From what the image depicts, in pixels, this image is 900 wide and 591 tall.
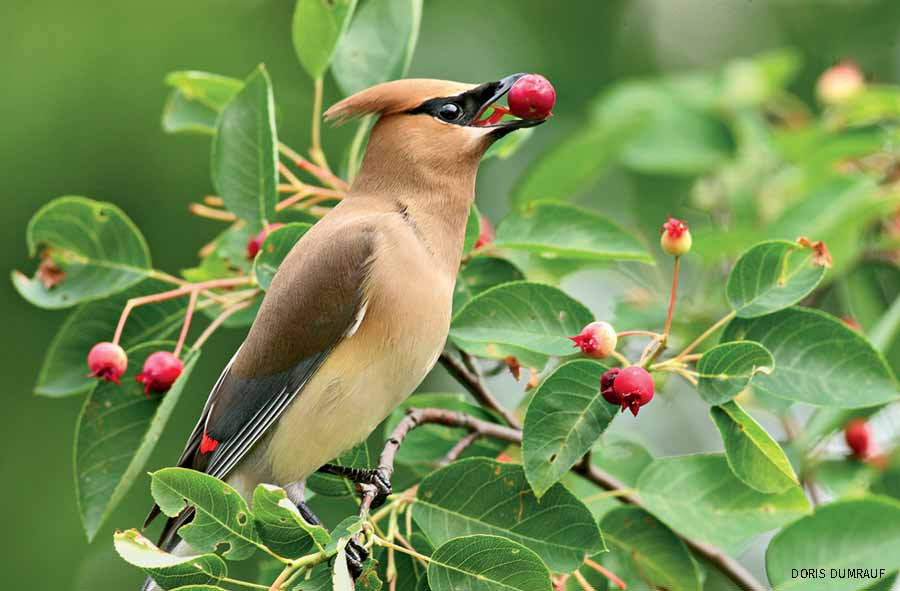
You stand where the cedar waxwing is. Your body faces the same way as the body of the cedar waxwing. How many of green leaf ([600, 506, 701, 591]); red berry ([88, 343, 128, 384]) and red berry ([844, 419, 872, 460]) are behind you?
1

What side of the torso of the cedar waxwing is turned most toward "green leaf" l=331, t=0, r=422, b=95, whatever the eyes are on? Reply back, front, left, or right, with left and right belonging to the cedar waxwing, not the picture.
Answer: left

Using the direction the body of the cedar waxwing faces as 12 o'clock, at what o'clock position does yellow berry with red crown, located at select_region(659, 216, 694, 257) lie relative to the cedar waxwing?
The yellow berry with red crown is roughly at 1 o'clock from the cedar waxwing.

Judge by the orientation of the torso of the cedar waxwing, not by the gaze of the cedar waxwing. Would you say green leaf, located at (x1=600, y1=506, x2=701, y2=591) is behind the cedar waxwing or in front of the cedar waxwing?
in front

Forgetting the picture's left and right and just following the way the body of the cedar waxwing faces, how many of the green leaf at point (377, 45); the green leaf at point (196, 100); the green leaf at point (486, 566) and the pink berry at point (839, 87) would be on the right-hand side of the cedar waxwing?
1

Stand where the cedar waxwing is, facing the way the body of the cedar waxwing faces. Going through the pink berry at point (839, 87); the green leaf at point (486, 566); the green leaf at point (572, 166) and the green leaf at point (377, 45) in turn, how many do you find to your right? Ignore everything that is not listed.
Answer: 1

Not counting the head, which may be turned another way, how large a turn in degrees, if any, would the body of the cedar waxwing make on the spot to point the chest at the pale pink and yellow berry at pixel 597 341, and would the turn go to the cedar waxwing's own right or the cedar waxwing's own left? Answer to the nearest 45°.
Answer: approximately 45° to the cedar waxwing's own right

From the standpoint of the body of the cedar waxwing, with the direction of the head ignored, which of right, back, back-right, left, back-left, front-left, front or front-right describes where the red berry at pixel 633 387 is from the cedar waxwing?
front-right

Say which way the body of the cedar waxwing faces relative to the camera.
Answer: to the viewer's right

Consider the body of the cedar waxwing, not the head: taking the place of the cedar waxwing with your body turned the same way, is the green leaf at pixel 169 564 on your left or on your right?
on your right

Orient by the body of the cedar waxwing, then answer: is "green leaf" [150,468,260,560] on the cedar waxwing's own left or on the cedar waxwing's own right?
on the cedar waxwing's own right
